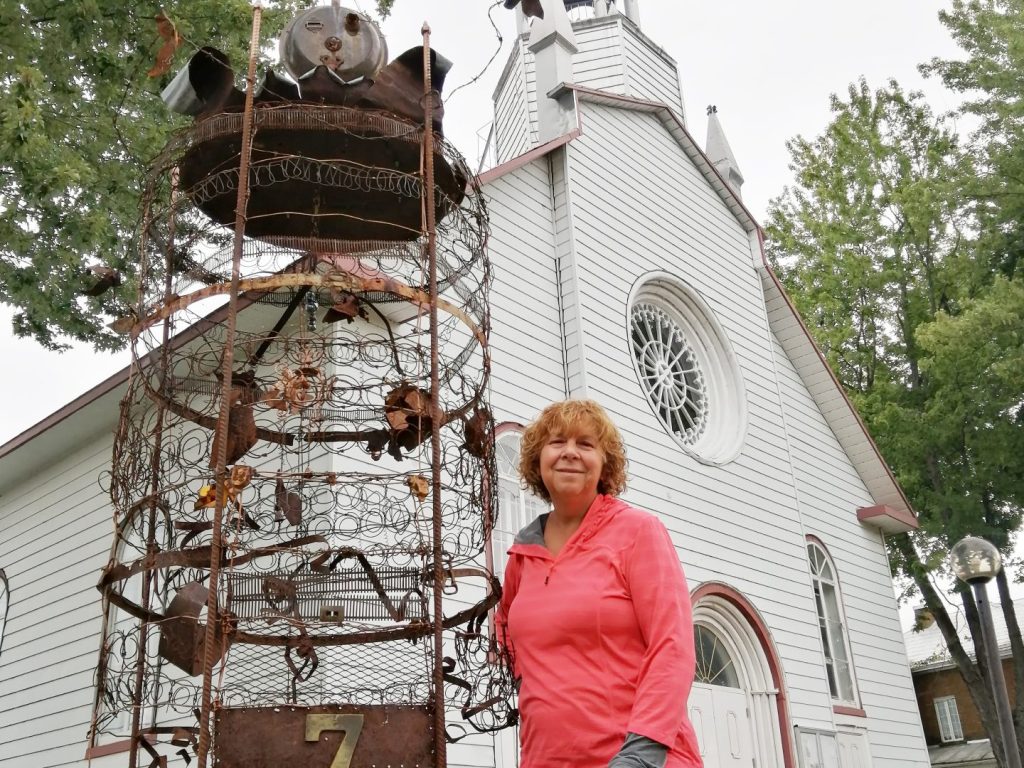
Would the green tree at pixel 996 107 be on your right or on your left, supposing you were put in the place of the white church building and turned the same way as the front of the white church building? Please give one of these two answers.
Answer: on your left

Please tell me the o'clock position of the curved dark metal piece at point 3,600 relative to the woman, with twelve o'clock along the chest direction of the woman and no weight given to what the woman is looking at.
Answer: The curved dark metal piece is roughly at 3 o'clock from the woman.

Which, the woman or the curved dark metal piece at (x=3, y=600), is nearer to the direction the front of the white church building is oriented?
the woman

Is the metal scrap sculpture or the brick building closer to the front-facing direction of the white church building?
the metal scrap sculpture

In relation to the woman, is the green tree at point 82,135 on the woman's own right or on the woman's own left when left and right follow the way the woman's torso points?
on the woman's own right

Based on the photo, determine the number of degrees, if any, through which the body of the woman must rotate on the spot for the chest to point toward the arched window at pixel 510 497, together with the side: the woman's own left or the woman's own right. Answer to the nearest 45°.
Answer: approximately 135° to the woman's own right

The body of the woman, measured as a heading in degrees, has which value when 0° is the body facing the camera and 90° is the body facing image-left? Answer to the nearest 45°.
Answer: approximately 45°

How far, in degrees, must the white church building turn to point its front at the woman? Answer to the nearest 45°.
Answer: approximately 45° to its right

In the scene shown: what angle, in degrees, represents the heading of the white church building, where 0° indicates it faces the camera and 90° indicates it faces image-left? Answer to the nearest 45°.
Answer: approximately 315°
